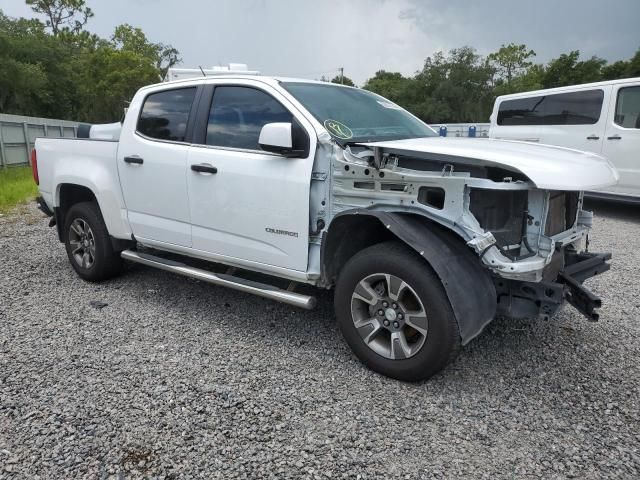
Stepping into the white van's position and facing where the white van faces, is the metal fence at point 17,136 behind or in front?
behind

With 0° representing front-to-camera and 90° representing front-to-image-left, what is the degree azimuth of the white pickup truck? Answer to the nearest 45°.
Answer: approximately 315°

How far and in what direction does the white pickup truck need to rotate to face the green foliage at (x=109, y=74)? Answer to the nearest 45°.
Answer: approximately 180°

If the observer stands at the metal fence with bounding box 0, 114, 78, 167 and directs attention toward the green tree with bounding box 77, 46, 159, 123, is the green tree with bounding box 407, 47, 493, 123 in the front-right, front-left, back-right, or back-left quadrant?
front-right

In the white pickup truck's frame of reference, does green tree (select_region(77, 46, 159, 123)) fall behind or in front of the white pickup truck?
behind

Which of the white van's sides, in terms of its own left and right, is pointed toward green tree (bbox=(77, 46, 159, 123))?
back

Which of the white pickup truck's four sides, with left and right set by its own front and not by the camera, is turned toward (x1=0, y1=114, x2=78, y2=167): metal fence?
back

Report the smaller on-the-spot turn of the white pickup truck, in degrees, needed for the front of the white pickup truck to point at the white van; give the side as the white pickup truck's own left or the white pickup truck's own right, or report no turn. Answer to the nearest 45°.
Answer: approximately 90° to the white pickup truck's own left

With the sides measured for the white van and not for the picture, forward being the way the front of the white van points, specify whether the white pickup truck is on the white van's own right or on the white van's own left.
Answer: on the white van's own right

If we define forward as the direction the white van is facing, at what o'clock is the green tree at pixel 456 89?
The green tree is roughly at 7 o'clock from the white van.
